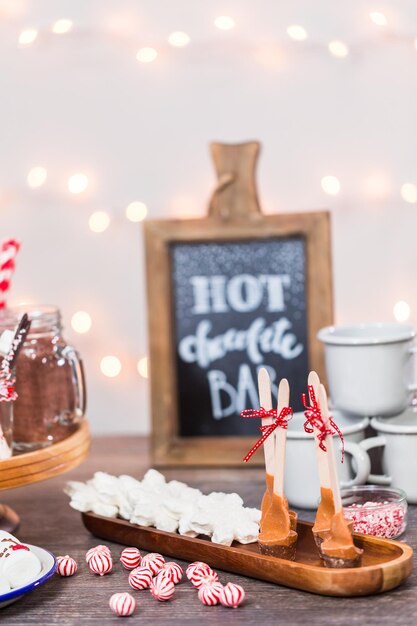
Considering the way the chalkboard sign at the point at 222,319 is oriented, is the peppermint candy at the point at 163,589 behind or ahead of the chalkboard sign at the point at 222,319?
ahead

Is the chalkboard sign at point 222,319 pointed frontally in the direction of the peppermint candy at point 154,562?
yes

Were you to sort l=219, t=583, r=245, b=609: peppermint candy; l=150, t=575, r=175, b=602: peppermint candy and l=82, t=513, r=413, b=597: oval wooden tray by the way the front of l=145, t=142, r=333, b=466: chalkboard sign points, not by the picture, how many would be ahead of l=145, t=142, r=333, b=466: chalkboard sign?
3

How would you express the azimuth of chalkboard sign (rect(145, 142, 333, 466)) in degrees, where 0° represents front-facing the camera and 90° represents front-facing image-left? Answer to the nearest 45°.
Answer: approximately 0°

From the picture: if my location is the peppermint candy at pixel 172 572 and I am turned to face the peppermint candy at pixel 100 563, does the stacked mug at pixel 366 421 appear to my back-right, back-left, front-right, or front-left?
back-right

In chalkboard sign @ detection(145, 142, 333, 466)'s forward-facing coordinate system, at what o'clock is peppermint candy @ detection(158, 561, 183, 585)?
The peppermint candy is roughly at 12 o'clock from the chalkboard sign.

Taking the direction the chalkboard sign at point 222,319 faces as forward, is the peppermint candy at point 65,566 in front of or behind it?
in front

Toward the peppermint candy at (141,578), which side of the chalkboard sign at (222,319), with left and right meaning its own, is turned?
front

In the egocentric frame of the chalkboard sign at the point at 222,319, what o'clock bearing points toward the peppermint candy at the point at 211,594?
The peppermint candy is roughly at 12 o'clock from the chalkboard sign.

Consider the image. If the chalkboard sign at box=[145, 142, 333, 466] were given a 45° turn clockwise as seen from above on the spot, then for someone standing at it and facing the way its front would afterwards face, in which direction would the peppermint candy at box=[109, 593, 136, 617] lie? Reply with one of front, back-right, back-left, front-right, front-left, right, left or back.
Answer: front-left

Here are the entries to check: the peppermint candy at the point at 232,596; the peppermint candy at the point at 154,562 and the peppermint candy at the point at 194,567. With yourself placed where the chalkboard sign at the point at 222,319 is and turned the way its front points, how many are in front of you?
3

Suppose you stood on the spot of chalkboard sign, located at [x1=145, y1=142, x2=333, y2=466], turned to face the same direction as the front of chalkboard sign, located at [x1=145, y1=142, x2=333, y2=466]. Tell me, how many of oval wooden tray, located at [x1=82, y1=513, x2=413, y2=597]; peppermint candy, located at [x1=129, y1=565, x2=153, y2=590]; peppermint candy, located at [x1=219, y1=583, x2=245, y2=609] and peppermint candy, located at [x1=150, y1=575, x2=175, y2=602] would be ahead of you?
4
